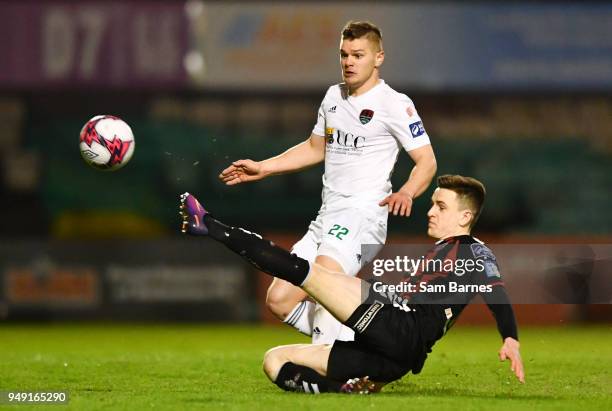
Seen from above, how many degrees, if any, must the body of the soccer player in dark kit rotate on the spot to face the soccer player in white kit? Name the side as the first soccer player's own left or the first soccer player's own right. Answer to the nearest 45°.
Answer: approximately 90° to the first soccer player's own right

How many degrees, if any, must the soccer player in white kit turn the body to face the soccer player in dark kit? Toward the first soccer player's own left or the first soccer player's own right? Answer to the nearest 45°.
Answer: approximately 45° to the first soccer player's own left

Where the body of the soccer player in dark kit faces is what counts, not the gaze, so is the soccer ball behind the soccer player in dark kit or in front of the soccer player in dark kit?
in front

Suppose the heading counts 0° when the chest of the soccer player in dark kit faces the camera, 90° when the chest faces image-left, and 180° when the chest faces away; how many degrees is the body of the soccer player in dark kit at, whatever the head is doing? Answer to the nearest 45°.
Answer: approximately 90°

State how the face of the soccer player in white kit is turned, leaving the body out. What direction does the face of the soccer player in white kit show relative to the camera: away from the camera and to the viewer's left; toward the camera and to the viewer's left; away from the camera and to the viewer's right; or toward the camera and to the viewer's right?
toward the camera and to the viewer's left

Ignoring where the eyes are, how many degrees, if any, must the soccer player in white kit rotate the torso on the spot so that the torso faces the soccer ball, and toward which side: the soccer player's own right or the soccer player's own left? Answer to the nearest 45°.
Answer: approximately 45° to the soccer player's own right

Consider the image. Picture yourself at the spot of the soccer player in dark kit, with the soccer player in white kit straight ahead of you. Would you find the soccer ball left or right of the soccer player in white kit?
left

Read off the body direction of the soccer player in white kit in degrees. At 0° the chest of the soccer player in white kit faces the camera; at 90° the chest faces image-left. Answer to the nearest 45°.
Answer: approximately 45°
